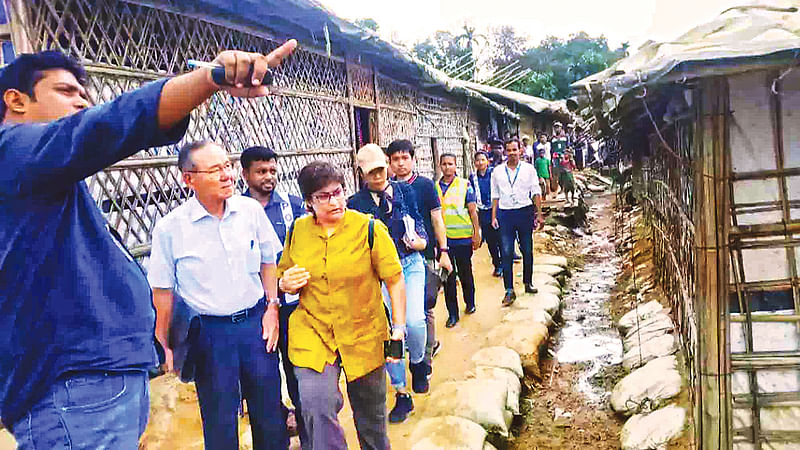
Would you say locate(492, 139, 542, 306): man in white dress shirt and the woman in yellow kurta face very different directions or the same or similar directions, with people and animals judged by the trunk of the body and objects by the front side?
same or similar directions

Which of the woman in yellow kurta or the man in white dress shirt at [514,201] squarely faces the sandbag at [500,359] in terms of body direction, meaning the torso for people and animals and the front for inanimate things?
the man in white dress shirt

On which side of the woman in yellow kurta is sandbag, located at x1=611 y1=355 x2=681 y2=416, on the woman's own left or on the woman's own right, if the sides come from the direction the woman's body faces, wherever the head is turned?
on the woman's own left

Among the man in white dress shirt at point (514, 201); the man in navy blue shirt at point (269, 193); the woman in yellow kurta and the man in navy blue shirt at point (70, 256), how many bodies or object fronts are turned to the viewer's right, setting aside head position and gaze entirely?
1

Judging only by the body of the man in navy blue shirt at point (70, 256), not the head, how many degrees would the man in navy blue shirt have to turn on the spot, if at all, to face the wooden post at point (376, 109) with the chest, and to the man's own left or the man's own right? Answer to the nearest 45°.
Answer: approximately 45° to the man's own left

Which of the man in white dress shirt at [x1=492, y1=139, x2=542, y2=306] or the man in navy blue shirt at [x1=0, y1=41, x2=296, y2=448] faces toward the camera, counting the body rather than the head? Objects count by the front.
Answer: the man in white dress shirt

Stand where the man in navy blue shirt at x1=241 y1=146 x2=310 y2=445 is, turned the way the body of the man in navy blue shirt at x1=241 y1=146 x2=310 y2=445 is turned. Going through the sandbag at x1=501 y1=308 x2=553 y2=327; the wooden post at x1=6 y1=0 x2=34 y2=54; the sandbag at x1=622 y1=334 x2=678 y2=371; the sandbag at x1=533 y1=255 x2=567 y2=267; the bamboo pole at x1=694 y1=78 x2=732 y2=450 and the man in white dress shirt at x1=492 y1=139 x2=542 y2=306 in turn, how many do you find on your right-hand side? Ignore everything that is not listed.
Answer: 1

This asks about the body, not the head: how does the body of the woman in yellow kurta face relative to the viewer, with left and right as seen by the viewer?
facing the viewer

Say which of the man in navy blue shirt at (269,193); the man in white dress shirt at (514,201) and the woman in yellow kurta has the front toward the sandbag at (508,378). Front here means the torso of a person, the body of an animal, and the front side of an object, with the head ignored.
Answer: the man in white dress shirt

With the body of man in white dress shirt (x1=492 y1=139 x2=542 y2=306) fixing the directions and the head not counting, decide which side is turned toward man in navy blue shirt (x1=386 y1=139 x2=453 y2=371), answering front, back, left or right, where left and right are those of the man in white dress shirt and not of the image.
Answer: front

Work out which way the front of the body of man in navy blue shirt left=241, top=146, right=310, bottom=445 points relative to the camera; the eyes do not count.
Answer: toward the camera

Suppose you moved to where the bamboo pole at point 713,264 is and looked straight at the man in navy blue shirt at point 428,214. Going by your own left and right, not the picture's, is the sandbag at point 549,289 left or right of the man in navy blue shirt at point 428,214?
right

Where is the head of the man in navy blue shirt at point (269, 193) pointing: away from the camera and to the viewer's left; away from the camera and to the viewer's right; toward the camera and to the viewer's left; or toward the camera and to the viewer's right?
toward the camera and to the viewer's right

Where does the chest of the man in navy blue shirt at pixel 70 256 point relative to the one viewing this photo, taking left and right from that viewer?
facing to the right of the viewer

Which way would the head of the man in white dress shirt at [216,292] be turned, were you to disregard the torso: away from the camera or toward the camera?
toward the camera

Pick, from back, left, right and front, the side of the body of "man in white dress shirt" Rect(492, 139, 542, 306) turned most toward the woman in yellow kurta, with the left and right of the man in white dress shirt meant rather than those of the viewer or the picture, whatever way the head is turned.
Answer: front
